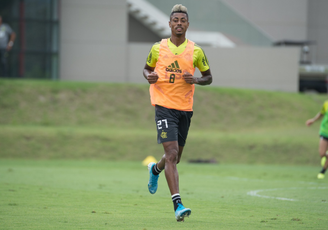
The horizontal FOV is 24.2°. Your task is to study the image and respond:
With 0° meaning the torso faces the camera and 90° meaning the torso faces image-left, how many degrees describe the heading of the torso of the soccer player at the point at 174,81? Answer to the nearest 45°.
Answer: approximately 0°
